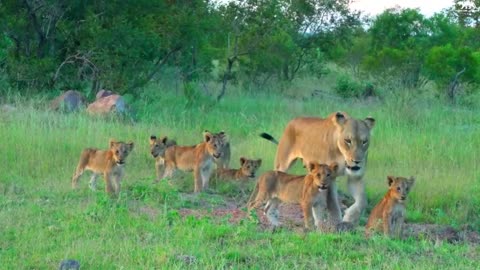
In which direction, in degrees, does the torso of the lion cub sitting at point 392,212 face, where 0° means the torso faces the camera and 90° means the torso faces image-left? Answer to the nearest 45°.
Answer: approximately 315°

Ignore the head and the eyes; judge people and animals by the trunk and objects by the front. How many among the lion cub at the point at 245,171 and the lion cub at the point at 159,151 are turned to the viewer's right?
1

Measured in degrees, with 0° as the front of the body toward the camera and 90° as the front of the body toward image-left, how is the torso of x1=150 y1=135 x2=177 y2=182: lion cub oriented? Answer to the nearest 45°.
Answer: approximately 45°

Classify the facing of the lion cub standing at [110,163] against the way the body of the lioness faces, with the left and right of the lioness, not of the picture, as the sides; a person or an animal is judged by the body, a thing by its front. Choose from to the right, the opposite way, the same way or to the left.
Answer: the same way

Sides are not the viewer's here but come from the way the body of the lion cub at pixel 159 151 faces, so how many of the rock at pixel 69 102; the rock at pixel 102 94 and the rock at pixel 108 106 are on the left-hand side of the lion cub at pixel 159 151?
0

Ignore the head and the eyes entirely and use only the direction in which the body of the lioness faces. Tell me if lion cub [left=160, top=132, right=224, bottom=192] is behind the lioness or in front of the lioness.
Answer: behind

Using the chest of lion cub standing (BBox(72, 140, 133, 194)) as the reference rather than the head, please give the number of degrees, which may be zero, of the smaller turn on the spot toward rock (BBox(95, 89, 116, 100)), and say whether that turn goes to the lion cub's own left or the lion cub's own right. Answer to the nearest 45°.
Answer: approximately 135° to the lion cub's own left

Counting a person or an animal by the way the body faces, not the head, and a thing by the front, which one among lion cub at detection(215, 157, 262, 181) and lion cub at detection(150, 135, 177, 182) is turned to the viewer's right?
lion cub at detection(215, 157, 262, 181)

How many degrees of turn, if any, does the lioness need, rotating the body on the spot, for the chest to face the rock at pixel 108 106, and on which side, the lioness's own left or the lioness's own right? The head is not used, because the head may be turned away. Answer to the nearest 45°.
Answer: approximately 180°

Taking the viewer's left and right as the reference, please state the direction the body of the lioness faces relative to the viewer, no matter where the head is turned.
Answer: facing the viewer and to the right of the viewer

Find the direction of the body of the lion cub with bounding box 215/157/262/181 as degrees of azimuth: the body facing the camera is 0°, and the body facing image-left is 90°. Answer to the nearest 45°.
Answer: approximately 270°

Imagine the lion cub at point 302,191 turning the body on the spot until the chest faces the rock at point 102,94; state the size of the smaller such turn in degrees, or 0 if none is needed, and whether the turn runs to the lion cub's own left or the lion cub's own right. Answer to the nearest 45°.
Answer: approximately 180°
